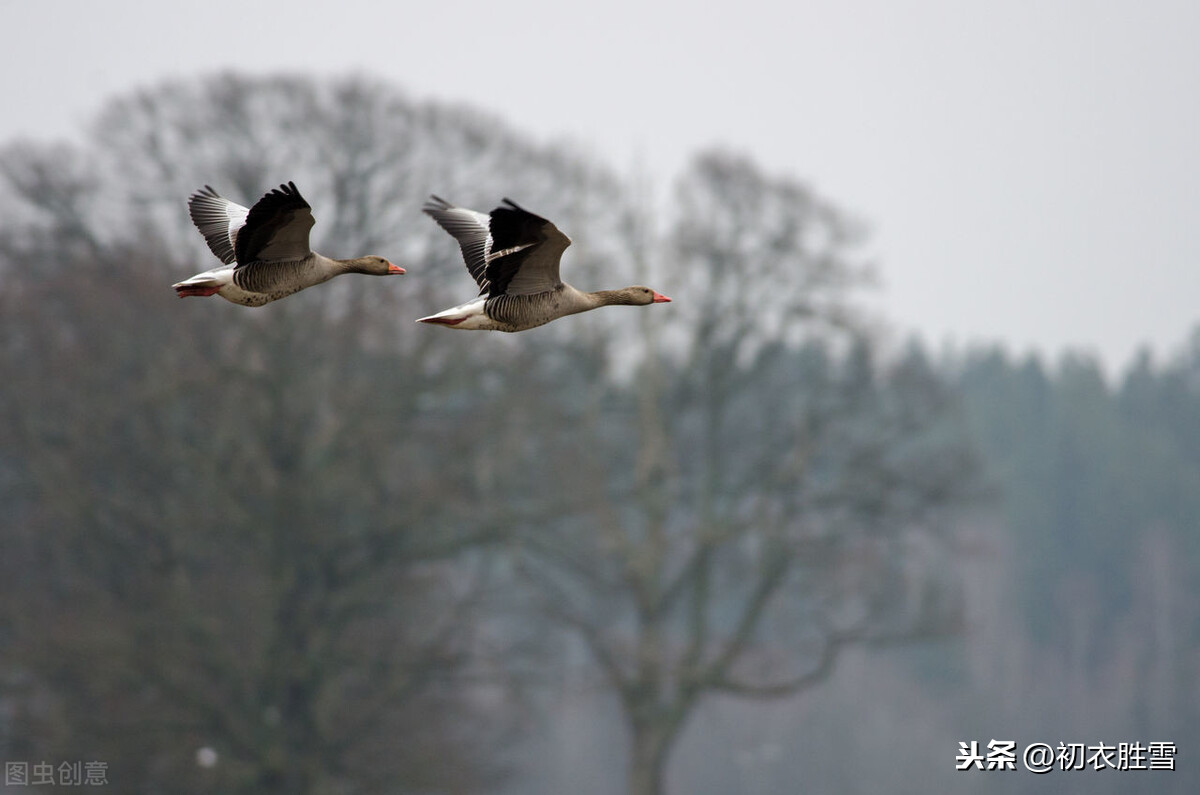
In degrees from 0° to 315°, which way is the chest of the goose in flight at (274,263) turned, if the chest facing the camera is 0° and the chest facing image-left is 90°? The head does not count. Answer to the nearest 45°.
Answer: approximately 270°

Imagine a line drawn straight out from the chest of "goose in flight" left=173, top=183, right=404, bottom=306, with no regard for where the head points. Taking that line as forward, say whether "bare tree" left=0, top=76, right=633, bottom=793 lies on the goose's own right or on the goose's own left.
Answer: on the goose's own left

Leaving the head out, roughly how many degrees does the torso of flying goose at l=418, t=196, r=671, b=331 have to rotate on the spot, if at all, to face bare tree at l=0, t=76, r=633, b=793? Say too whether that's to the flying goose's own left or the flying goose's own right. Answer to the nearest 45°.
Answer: approximately 90° to the flying goose's own left

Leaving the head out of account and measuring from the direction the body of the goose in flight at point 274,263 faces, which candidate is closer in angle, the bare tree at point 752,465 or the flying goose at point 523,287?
the flying goose

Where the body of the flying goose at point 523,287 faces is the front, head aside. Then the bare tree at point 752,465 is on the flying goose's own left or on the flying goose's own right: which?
on the flying goose's own left

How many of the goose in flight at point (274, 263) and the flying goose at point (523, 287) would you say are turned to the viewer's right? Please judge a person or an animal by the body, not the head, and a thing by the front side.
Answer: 2

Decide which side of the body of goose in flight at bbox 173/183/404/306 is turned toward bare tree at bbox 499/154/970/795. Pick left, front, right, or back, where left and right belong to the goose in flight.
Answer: left

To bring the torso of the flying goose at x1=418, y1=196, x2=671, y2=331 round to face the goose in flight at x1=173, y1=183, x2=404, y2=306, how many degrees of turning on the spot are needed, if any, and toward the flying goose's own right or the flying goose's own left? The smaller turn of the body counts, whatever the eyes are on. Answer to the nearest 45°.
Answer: approximately 180°

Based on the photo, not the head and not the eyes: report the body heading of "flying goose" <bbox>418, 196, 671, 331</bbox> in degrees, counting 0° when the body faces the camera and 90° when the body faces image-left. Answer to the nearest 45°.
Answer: approximately 270°

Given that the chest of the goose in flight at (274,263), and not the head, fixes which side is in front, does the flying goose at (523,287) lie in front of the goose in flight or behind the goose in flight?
in front
